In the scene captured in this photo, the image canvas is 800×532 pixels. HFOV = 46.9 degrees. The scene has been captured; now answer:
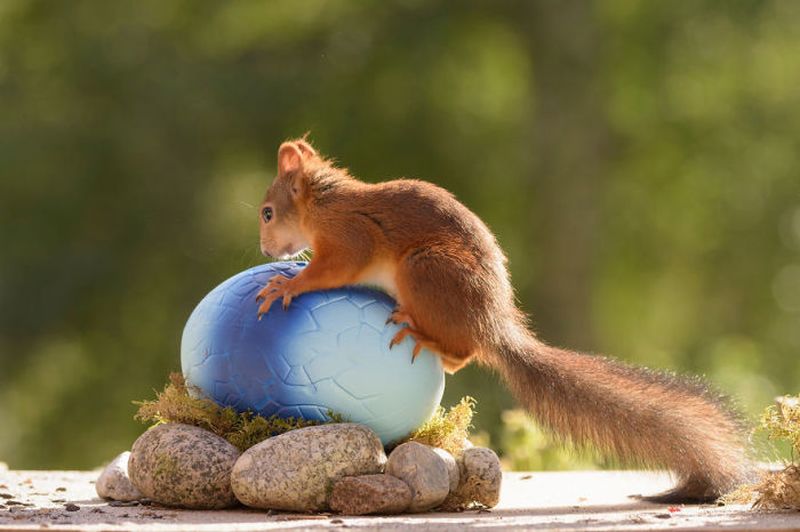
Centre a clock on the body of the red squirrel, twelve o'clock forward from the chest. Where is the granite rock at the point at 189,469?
The granite rock is roughly at 12 o'clock from the red squirrel.

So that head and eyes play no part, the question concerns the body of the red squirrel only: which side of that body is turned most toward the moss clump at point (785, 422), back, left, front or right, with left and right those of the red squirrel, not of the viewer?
back

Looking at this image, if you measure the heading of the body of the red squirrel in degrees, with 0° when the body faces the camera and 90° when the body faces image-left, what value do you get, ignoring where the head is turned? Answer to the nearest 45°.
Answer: approximately 90°

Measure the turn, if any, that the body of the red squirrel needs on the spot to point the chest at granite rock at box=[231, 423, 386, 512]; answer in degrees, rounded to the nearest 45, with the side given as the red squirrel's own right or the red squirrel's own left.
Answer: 0° — it already faces it

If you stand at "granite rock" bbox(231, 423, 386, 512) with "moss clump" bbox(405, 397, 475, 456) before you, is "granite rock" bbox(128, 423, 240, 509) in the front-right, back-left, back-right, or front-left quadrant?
back-left

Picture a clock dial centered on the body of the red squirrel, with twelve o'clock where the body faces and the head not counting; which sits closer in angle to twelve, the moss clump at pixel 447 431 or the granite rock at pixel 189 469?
the granite rock

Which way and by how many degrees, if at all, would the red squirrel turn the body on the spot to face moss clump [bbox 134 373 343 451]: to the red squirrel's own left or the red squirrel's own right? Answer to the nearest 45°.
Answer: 0° — it already faces it

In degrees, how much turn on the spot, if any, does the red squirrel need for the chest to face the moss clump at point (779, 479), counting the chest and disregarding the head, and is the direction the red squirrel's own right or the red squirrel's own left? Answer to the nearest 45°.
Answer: approximately 180°
